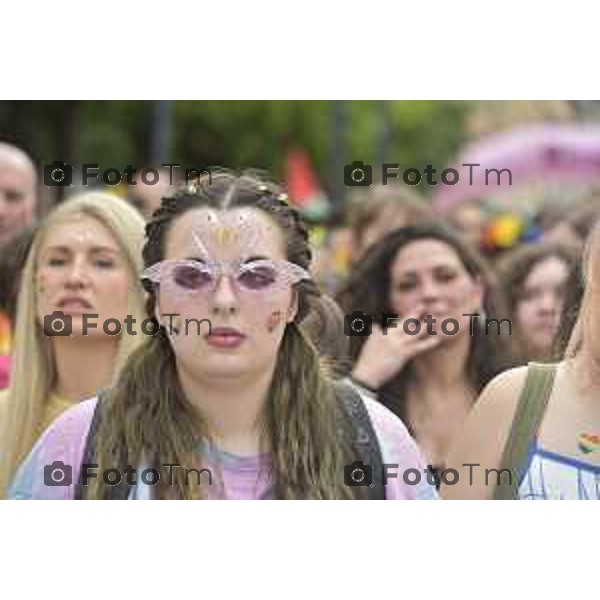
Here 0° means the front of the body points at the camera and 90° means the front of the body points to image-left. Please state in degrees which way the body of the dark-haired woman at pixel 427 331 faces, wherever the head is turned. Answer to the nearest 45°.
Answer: approximately 0°

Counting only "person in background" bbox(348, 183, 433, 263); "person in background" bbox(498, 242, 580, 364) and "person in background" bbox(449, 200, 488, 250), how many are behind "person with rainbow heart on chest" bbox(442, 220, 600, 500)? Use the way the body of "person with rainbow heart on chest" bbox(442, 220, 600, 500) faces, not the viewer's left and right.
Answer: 3

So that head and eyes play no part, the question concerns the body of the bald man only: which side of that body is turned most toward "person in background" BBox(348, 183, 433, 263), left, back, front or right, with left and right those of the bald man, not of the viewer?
left

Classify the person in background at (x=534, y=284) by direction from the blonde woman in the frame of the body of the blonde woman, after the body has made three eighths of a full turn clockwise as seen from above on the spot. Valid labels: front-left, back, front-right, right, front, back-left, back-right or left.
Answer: right

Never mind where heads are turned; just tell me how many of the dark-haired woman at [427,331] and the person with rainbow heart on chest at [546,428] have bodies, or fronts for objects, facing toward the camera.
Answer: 2

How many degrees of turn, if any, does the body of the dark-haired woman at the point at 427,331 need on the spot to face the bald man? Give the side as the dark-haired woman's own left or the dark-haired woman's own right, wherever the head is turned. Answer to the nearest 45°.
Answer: approximately 90° to the dark-haired woman's own right
